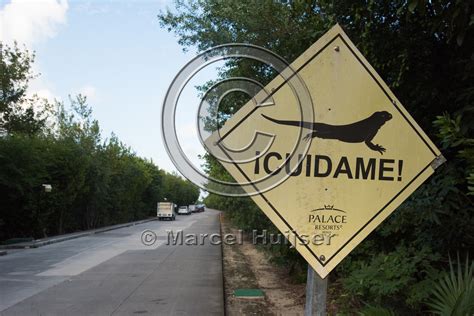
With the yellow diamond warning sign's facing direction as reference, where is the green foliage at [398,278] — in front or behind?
behind

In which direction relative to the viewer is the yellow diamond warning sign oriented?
toward the camera

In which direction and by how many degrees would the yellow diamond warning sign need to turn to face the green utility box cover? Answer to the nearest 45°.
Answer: approximately 180°

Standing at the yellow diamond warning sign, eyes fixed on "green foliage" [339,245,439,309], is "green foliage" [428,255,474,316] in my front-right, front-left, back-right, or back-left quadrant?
front-right

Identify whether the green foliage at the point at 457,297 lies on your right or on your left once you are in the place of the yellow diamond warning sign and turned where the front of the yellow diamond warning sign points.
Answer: on your left
